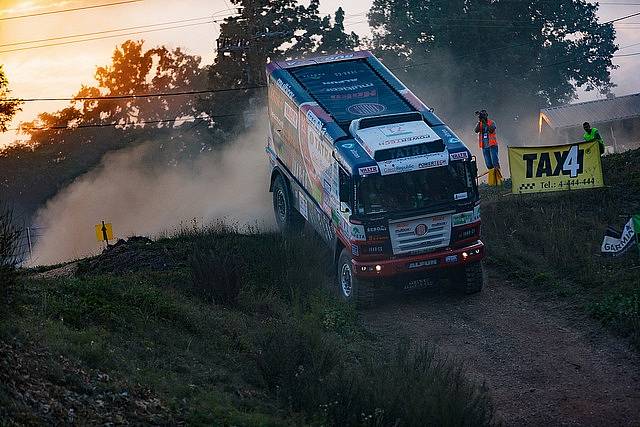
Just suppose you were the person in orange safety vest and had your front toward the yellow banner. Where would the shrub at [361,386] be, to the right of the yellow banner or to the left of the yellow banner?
right

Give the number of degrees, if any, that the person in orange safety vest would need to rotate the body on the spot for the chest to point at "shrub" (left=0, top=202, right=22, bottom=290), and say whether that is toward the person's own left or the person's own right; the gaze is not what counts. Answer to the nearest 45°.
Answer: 0° — they already face it

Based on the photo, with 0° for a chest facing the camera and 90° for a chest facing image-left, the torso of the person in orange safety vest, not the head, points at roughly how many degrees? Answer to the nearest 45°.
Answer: approximately 45°

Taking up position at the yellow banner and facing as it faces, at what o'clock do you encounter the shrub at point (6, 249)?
The shrub is roughly at 1 o'clock from the yellow banner.

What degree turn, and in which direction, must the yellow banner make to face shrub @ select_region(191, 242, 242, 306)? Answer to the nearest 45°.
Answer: approximately 45° to its right

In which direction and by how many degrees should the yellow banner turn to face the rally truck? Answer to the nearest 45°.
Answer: approximately 45° to its right

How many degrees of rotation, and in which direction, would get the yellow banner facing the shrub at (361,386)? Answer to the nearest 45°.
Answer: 0° — it already faces it

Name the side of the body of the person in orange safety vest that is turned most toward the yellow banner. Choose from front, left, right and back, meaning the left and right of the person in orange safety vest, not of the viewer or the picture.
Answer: left

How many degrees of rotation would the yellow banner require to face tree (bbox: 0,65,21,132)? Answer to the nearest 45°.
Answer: approximately 135° to its right
